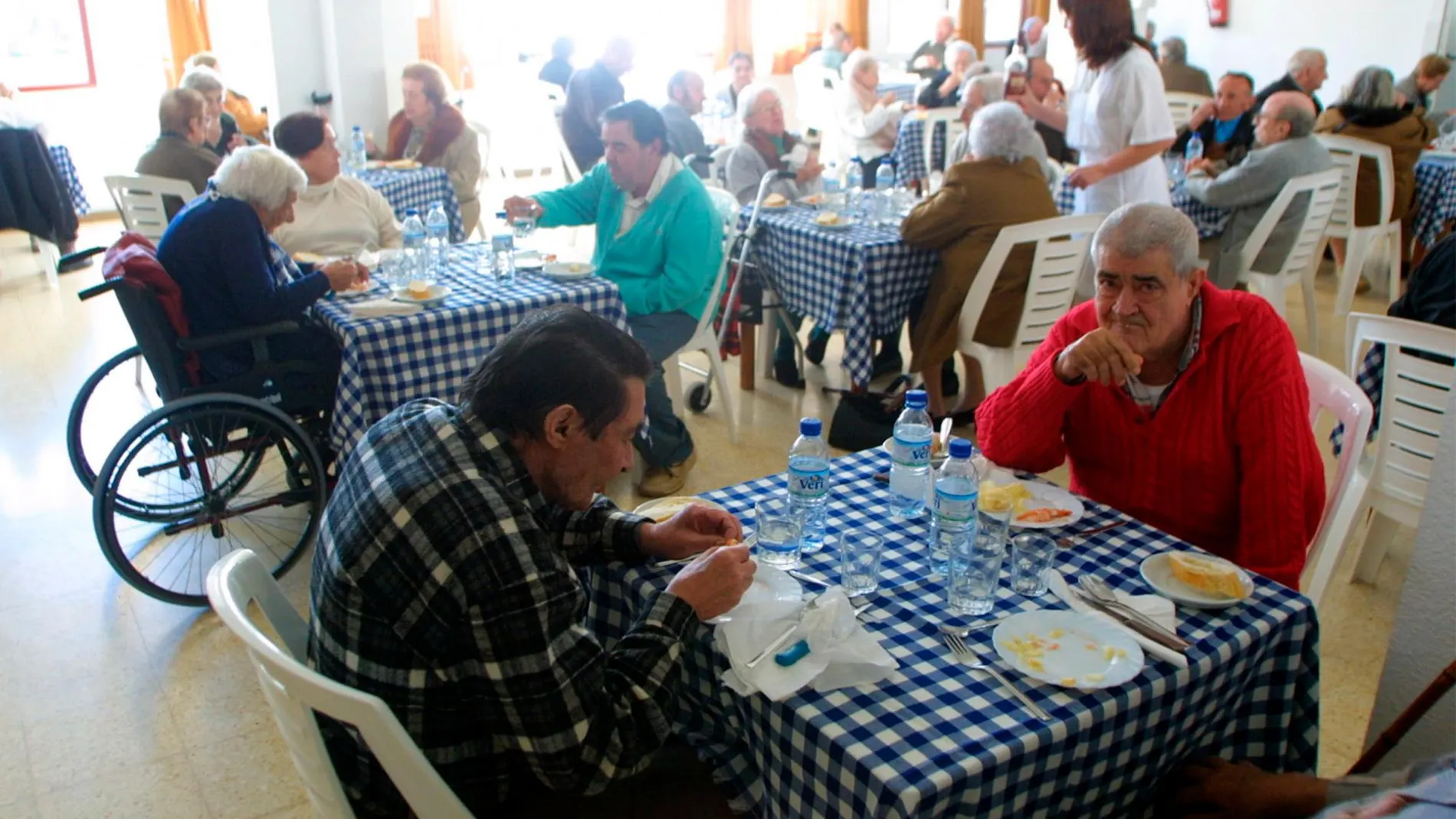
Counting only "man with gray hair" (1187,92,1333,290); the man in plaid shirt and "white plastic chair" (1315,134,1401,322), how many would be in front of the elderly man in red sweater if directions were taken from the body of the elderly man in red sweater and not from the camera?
1

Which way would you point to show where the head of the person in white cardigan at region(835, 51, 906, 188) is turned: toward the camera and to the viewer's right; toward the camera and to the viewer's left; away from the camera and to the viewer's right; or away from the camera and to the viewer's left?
toward the camera and to the viewer's right

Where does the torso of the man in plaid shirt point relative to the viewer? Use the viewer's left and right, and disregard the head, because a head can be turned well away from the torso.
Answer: facing away from the viewer and to the right of the viewer

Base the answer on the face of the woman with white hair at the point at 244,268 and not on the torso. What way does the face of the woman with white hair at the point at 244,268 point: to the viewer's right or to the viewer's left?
to the viewer's right

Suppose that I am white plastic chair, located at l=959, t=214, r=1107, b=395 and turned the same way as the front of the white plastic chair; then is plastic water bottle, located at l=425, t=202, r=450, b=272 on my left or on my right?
on my left

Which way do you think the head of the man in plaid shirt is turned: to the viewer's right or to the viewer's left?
to the viewer's right

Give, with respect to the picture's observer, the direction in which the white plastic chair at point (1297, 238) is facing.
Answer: facing away from the viewer and to the left of the viewer

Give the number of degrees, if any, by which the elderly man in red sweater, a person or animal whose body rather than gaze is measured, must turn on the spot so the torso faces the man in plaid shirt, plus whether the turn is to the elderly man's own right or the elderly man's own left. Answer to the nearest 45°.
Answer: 0° — they already face them
